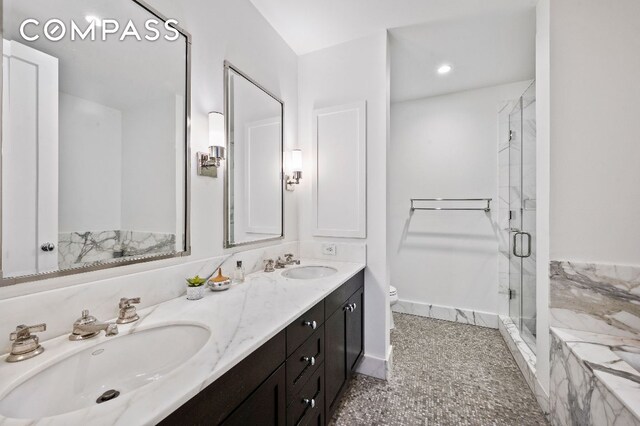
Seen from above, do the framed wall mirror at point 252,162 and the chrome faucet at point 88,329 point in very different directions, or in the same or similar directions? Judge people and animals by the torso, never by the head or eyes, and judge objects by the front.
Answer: same or similar directions

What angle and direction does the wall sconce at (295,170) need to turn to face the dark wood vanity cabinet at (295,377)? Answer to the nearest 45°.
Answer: approximately 45° to its right

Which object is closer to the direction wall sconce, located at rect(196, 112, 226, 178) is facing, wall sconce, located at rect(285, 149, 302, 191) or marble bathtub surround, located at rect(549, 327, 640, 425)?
the marble bathtub surround

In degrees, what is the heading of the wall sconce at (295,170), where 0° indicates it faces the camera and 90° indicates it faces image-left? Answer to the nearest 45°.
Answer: approximately 315°

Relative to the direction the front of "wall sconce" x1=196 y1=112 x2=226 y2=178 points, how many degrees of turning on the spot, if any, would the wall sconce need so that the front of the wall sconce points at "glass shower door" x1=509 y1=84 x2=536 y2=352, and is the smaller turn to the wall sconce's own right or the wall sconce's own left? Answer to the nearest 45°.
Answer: approximately 45° to the wall sconce's own left

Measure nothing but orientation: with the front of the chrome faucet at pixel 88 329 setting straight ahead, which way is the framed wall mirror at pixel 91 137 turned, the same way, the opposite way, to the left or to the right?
the same way

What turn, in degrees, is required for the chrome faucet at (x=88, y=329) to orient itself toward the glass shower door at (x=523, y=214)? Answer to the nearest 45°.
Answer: approximately 45° to its left

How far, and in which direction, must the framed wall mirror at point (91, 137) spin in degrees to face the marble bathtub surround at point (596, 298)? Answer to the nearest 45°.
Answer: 0° — it already faces it

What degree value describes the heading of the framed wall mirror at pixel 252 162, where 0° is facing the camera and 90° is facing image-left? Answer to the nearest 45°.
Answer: approximately 315°

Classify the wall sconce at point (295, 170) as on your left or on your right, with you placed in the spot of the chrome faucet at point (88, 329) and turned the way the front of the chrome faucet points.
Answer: on your left

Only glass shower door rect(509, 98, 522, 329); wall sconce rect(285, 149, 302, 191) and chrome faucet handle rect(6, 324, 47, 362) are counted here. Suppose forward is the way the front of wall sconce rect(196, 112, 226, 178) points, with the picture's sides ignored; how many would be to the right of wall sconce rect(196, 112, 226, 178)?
1

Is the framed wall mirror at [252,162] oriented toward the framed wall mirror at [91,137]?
no

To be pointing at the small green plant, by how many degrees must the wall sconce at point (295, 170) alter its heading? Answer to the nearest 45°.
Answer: approximately 90° to its right

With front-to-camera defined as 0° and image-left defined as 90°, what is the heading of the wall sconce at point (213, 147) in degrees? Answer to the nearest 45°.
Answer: approximately 315°

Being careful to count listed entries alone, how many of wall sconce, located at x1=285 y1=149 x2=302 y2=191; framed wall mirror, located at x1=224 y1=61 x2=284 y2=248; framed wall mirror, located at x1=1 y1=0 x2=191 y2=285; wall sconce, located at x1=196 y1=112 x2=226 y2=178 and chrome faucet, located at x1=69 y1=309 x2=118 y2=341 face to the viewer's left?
0
